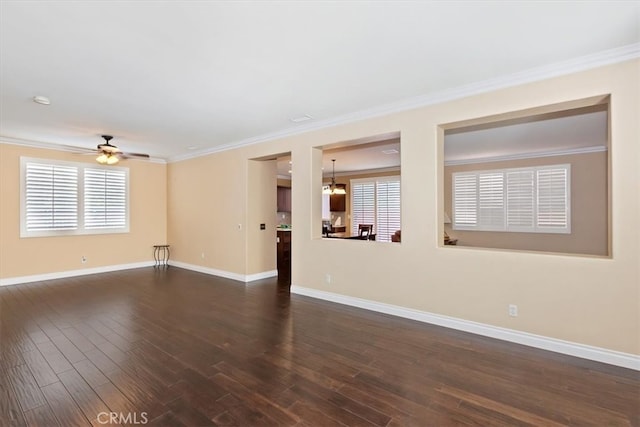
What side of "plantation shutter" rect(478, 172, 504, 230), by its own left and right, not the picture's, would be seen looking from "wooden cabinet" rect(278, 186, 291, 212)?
right

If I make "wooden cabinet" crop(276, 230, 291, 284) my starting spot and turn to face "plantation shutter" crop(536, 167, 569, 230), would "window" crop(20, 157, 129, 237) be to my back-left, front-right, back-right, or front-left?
back-right

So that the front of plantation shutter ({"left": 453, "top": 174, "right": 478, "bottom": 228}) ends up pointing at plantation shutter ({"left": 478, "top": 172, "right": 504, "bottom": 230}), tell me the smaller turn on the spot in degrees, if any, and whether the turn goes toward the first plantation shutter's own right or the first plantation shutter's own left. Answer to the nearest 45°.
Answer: approximately 90° to the first plantation shutter's own left

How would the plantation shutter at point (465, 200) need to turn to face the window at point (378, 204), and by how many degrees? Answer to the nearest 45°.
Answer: approximately 90° to its right

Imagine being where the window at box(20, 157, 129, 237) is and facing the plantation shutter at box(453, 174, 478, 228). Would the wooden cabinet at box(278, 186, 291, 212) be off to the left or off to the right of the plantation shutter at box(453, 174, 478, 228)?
left

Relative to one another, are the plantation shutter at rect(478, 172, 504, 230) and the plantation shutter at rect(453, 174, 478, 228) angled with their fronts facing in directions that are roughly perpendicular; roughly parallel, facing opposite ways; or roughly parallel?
roughly parallel

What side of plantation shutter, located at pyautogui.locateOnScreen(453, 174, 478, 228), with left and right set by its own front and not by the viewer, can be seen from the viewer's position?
front

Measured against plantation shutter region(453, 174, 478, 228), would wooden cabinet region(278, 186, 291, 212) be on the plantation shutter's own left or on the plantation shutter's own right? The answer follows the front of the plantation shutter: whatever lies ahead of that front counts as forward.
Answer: on the plantation shutter's own right

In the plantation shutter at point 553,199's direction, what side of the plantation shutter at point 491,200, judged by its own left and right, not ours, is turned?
left

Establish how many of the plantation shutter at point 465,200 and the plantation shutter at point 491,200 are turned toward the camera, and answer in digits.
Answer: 2
